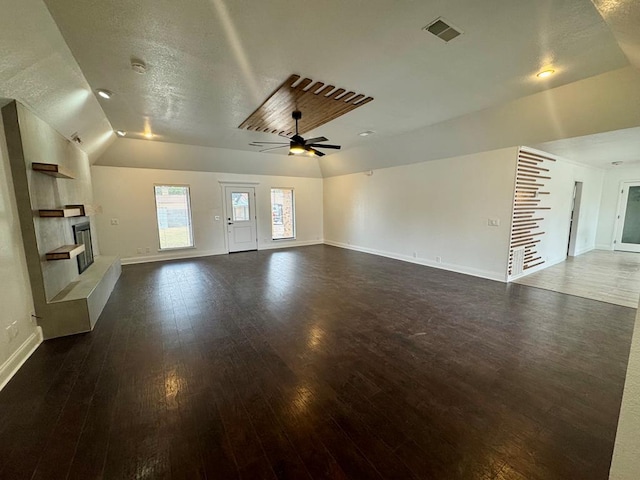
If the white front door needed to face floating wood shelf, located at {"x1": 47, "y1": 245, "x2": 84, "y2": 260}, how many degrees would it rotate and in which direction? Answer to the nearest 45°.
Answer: approximately 45° to its right

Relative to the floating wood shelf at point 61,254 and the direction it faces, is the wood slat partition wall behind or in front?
in front

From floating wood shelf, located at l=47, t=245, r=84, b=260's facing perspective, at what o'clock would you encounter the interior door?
The interior door is roughly at 1 o'clock from the floating wood shelf.

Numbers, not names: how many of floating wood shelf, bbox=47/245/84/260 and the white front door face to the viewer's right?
1

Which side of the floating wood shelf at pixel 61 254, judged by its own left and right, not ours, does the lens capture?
right

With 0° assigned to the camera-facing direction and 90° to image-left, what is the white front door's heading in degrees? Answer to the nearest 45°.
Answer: approximately 0°

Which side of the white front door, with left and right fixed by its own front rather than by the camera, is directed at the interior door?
left

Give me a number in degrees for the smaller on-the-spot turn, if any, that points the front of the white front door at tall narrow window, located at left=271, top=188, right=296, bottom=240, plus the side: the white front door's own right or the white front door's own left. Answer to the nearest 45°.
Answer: approximately 90° to the white front door's own left

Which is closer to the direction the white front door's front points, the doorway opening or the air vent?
the air vent

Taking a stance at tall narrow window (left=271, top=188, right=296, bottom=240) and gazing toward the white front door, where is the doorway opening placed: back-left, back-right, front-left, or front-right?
back-left

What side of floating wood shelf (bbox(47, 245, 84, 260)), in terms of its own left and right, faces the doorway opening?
front

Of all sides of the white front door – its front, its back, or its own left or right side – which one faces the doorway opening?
left

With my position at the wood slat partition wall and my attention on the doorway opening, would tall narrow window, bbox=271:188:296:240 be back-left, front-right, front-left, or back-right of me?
back-left

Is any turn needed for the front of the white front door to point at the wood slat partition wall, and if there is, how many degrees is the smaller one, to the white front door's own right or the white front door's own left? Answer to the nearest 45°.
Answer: approximately 45° to the white front door's own left

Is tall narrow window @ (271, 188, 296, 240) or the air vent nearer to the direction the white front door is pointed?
the air vent
